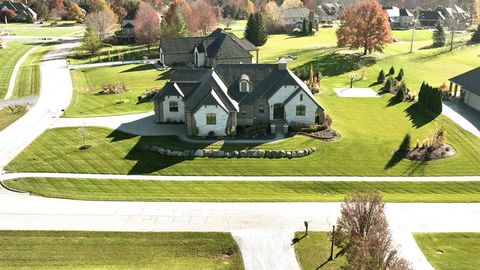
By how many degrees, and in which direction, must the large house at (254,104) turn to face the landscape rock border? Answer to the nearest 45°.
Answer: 0° — it already faces it

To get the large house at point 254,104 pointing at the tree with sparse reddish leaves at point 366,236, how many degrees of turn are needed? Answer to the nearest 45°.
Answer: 0° — it already faces it

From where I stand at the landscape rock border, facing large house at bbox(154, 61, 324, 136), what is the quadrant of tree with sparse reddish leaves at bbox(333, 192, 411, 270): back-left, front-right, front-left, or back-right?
back-right

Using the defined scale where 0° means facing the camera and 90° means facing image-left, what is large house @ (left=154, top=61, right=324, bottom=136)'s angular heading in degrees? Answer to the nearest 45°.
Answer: approximately 0°
